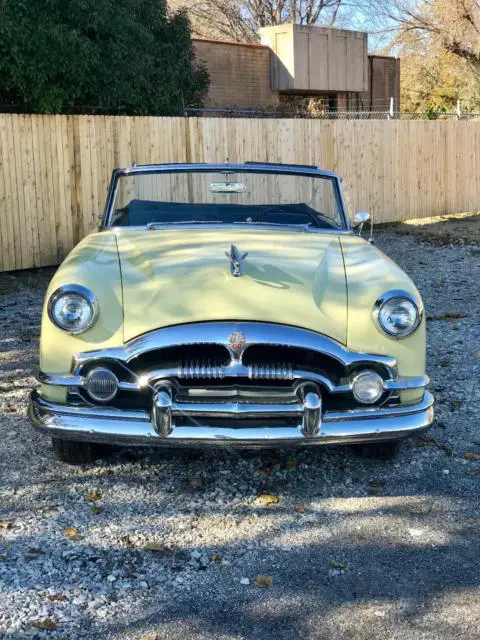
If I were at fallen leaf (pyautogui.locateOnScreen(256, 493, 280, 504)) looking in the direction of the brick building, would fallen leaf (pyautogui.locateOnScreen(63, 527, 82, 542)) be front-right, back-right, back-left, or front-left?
back-left

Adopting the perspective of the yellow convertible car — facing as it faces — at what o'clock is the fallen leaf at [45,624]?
The fallen leaf is roughly at 1 o'clock from the yellow convertible car.

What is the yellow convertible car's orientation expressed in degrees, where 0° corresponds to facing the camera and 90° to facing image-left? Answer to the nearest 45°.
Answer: approximately 0°

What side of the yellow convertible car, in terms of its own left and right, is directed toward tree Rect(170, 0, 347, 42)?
back

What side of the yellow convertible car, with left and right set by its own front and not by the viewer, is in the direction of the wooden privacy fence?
back

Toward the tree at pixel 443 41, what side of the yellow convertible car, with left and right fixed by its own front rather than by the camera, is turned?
back

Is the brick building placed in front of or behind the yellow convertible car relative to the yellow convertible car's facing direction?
behind

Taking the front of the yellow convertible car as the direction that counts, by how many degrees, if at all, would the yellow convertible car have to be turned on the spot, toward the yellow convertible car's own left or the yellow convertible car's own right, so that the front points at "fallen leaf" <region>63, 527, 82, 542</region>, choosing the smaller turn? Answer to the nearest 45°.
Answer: approximately 45° to the yellow convertible car's own right
